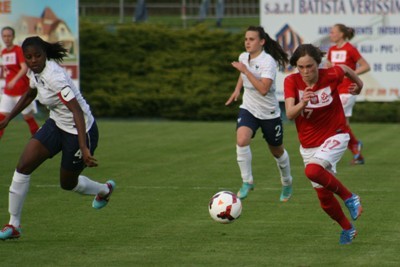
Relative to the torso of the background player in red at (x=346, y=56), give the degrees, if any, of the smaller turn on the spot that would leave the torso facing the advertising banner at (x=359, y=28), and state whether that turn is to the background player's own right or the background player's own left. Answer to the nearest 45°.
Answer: approximately 135° to the background player's own right

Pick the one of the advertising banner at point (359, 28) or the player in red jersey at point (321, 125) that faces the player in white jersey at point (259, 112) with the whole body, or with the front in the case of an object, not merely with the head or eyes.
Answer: the advertising banner

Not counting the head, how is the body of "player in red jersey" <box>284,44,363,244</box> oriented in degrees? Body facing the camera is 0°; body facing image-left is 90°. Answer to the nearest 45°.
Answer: approximately 45°

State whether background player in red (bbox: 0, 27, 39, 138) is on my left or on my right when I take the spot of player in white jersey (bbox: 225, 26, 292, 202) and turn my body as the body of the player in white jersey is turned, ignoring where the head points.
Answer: on my right

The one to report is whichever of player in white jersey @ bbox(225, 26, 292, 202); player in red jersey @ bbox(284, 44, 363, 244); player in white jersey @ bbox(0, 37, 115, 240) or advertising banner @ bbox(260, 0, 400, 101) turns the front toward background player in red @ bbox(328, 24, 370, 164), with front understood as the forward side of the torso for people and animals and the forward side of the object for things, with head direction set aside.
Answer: the advertising banner

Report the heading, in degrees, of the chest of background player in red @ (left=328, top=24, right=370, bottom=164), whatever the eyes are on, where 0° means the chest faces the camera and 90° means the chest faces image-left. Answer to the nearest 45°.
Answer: approximately 45°

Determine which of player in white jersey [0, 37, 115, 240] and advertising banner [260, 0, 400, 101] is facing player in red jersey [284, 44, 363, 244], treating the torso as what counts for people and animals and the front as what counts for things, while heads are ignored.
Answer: the advertising banner
